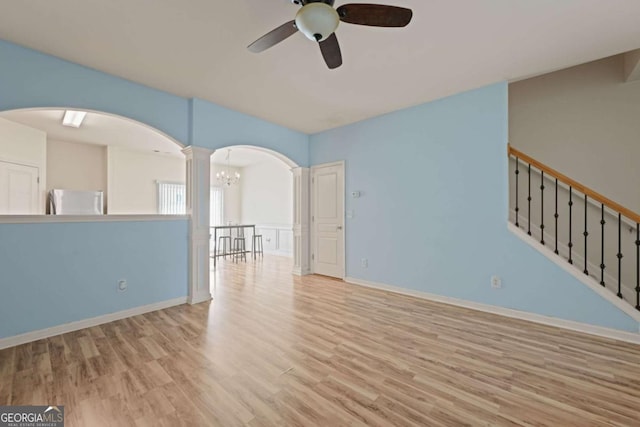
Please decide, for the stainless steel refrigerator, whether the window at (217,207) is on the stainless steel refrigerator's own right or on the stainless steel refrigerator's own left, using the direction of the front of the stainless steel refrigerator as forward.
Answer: on the stainless steel refrigerator's own left

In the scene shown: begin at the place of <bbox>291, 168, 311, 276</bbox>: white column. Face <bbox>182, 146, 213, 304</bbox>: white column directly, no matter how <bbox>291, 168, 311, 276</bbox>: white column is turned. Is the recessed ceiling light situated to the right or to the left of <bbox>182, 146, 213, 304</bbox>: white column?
right

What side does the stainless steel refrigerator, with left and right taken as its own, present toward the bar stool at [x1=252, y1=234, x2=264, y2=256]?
left

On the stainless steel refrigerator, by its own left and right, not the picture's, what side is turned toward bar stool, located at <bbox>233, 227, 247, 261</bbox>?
left

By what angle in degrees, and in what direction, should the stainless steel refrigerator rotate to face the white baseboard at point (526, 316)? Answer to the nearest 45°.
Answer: approximately 45° to its left

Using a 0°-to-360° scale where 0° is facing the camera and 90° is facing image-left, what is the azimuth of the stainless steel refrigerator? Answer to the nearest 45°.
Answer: approximately 0°

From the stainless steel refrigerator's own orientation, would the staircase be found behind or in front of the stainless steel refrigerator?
in front

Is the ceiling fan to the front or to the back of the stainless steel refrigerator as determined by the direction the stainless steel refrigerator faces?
to the front

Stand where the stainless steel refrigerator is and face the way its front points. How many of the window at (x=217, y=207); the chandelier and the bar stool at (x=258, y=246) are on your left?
3

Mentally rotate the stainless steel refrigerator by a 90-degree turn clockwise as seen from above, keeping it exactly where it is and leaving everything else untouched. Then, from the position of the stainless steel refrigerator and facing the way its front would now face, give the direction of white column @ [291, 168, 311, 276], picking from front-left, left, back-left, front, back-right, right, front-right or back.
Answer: back-left

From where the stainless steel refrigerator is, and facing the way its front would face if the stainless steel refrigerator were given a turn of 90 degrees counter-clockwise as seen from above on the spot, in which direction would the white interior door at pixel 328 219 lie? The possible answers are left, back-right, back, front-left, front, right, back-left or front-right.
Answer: front-right

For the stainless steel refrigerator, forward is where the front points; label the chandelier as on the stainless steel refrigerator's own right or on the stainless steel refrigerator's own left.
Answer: on the stainless steel refrigerator's own left

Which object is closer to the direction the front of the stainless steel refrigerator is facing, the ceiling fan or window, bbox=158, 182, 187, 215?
the ceiling fan
